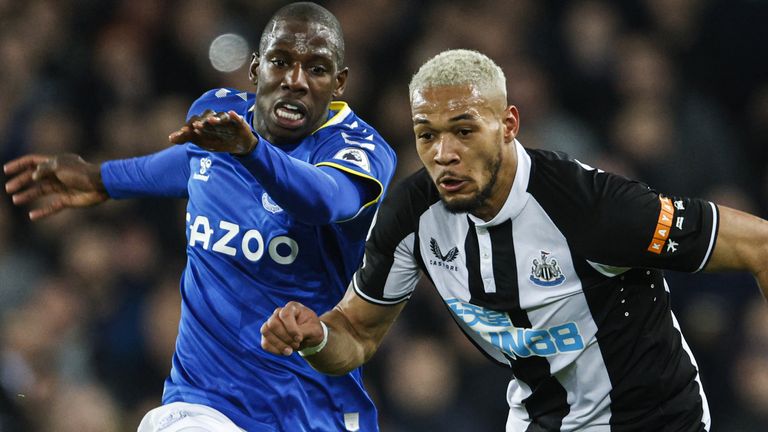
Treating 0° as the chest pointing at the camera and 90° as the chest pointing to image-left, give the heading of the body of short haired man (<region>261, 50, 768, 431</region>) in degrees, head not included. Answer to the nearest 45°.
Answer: approximately 45°

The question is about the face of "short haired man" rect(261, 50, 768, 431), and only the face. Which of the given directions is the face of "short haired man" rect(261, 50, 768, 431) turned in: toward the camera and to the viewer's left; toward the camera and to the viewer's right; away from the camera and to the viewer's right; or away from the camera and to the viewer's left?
toward the camera and to the viewer's left

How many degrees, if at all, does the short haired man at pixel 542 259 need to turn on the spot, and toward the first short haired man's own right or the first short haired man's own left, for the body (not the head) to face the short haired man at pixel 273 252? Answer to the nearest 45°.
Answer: approximately 45° to the first short haired man's own right
